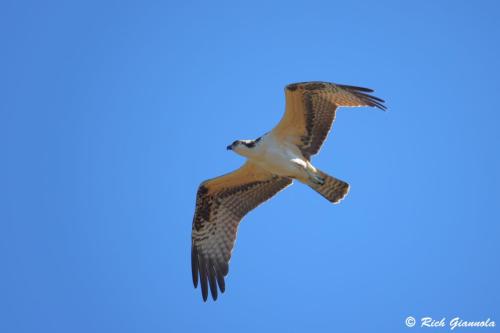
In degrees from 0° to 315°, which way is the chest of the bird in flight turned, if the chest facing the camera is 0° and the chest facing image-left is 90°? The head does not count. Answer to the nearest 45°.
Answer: approximately 90°
